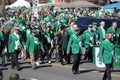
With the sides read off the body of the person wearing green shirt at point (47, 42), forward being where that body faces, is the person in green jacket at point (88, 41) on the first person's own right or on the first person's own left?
on the first person's own left

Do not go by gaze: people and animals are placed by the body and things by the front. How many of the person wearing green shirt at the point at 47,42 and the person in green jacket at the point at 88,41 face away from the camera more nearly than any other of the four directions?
0

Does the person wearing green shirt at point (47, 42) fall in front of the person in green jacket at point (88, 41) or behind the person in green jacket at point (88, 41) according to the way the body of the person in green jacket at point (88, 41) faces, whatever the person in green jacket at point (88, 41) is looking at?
behind

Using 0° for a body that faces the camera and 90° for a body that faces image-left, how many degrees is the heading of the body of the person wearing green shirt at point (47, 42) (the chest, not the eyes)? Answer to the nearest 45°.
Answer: approximately 315°
